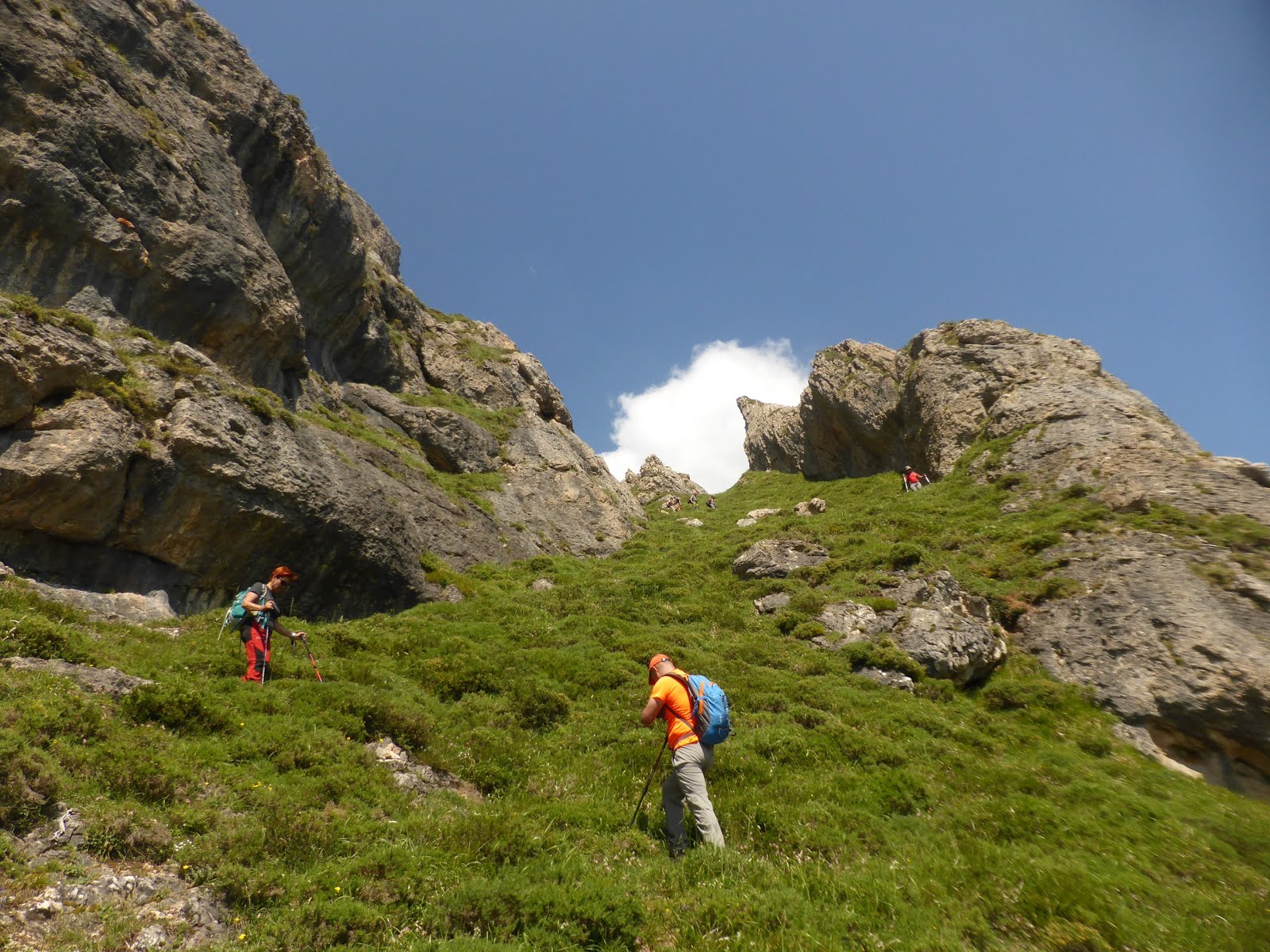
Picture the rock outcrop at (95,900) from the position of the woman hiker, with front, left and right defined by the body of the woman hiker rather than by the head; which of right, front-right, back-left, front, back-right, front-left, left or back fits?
right

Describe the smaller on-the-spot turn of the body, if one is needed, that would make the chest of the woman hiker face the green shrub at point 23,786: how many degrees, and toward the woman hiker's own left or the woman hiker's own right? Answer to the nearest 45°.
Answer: approximately 90° to the woman hiker's own right

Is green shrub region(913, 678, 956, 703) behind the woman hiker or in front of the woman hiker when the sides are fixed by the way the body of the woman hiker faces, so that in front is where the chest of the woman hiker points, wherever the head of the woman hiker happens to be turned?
in front

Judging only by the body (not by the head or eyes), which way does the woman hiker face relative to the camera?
to the viewer's right

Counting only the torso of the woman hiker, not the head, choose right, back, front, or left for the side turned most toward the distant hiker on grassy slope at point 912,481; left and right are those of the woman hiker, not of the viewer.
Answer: left

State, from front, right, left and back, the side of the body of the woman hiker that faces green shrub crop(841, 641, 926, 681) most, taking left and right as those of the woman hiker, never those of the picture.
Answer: front

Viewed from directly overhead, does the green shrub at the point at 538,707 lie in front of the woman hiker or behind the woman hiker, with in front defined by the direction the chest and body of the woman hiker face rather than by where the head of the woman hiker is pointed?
in front

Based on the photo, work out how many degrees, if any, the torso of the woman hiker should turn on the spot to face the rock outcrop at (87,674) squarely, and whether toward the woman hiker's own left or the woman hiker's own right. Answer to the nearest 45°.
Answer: approximately 135° to the woman hiker's own right

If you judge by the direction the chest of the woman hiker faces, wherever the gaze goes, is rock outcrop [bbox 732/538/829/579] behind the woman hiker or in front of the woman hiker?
in front

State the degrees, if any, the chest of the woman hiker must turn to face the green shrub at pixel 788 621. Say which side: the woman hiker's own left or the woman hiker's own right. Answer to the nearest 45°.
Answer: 0° — they already face it

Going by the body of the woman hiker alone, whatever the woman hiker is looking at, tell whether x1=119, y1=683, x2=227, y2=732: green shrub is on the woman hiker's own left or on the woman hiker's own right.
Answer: on the woman hiker's own right
